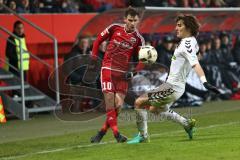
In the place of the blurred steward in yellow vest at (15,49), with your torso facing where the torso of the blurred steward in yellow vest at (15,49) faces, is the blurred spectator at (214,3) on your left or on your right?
on your left

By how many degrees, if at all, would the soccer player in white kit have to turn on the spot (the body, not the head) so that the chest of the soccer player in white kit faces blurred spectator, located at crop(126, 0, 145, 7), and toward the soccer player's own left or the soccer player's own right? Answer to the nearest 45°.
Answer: approximately 90° to the soccer player's own right

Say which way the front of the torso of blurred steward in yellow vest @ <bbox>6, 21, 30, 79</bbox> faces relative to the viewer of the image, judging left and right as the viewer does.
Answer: facing the viewer and to the right of the viewer

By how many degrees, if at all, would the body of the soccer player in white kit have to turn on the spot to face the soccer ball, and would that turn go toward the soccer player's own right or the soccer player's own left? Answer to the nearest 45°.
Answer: approximately 45° to the soccer player's own right

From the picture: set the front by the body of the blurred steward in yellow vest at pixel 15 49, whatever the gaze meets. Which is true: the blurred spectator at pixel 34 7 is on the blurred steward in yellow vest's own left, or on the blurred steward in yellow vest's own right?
on the blurred steward in yellow vest's own left

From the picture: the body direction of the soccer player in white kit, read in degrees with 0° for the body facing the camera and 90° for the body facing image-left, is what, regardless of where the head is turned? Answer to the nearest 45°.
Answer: approximately 90°

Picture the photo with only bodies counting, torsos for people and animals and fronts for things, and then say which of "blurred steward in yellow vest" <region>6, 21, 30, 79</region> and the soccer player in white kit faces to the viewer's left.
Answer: the soccer player in white kit

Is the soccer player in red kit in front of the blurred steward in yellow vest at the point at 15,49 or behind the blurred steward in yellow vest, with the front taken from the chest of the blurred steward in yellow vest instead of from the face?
in front

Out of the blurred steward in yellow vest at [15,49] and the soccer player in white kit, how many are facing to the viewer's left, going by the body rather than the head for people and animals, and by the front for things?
1

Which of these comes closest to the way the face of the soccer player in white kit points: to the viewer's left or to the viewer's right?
to the viewer's left

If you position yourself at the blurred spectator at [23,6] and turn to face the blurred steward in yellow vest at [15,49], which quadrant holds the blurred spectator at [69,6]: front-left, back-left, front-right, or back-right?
back-left
